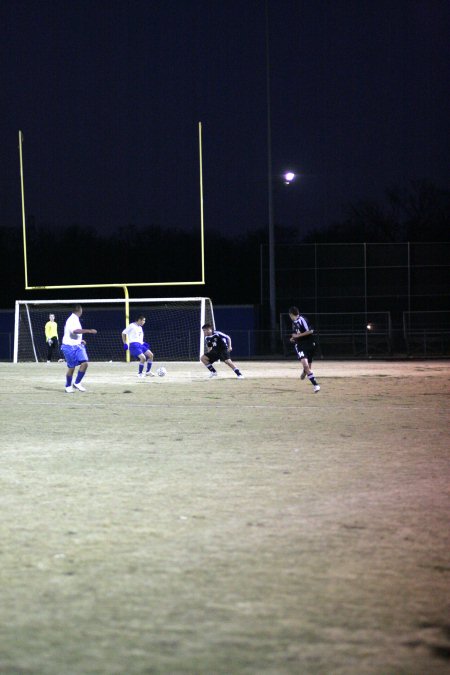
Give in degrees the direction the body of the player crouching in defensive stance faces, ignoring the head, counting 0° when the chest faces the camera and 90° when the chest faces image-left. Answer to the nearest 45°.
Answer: approximately 45°

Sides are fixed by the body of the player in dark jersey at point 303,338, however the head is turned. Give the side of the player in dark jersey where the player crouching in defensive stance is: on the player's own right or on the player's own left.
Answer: on the player's own right

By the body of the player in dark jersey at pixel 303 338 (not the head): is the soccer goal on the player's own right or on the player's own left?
on the player's own right

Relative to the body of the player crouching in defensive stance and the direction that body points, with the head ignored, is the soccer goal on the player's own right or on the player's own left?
on the player's own right
